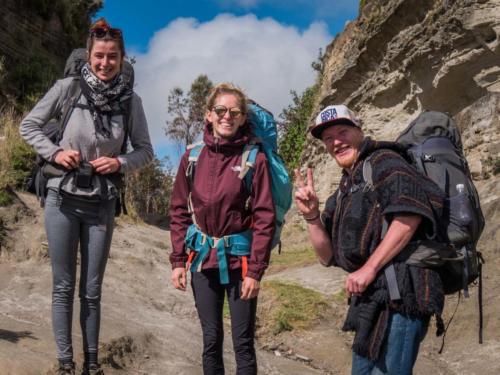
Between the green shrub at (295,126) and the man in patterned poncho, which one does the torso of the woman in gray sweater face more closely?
the man in patterned poncho

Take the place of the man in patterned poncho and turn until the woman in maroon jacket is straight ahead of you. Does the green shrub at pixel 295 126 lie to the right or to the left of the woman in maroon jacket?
right

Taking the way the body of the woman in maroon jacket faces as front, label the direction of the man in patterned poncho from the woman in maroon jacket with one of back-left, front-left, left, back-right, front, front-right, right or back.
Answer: front-left

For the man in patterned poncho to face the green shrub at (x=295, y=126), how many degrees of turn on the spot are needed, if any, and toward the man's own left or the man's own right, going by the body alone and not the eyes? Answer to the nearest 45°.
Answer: approximately 135° to the man's own right

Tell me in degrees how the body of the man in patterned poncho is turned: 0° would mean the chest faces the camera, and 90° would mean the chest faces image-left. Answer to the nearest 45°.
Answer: approximately 45°

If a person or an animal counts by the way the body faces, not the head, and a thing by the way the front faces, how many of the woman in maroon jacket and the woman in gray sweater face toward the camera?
2

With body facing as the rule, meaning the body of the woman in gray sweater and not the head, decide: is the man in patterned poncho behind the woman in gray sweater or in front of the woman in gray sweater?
in front

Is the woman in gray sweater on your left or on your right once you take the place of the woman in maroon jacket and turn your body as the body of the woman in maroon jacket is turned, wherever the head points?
on your right

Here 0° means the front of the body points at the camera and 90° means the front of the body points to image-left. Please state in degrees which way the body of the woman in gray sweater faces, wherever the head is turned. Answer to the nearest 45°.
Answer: approximately 0°
